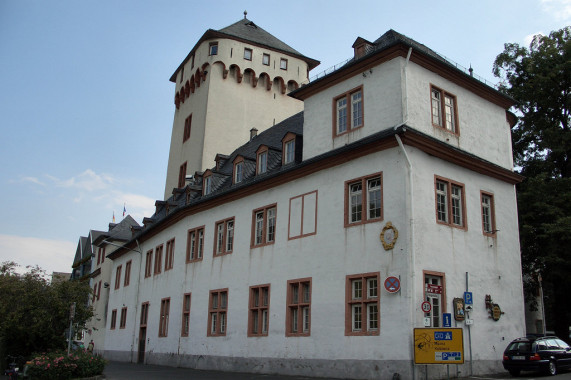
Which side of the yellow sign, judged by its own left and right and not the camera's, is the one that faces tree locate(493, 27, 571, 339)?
back

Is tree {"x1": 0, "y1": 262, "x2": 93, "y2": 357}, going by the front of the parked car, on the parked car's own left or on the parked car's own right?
on the parked car's own left

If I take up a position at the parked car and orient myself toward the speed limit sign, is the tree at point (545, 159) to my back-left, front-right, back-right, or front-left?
back-right

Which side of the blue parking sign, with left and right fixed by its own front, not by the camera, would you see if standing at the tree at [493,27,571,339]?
back

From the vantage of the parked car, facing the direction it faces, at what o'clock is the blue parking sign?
The blue parking sign is roughly at 7 o'clock from the parked car.
